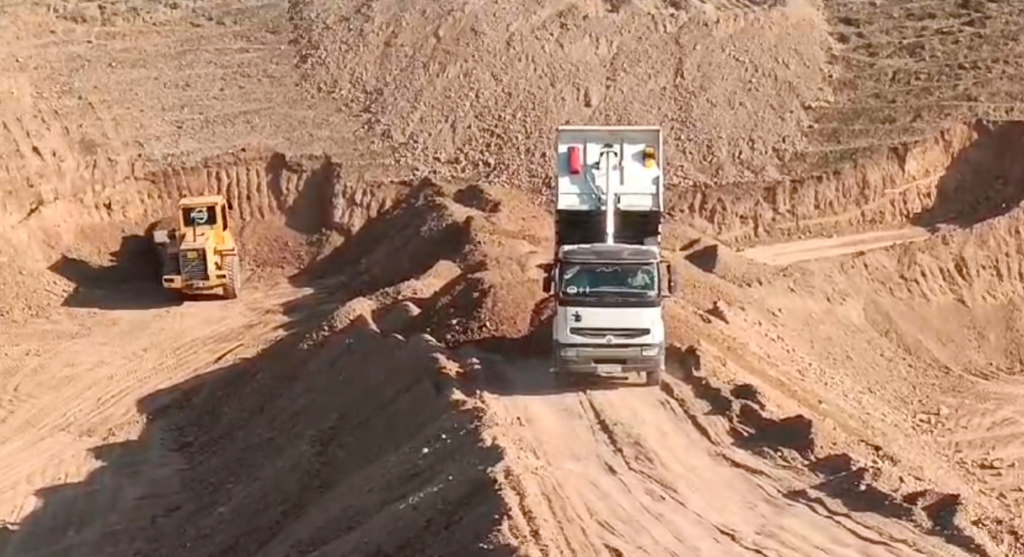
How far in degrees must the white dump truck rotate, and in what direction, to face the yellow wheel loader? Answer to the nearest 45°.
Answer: approximately 135° to its right

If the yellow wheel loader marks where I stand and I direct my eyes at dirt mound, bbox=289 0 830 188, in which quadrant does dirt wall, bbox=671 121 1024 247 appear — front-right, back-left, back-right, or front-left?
front-right

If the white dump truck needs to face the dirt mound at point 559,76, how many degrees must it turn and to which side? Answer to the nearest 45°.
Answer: approximately 180°

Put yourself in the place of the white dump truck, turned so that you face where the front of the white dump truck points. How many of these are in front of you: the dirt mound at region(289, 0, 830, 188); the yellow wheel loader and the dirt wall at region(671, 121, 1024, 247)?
0

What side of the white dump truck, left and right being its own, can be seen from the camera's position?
front

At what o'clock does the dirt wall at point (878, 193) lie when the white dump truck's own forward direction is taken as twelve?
The dirt wall is roughly at 7 o'clock from the white dump truck.
